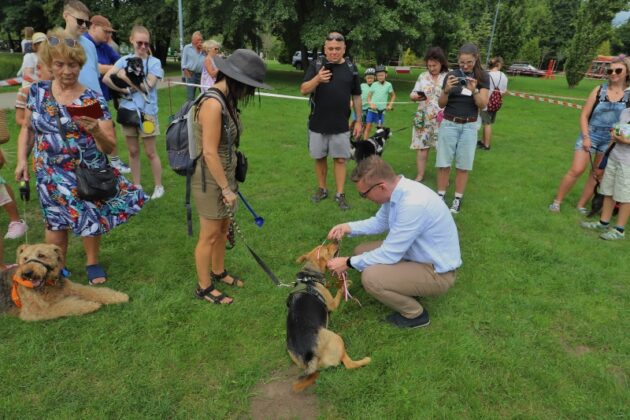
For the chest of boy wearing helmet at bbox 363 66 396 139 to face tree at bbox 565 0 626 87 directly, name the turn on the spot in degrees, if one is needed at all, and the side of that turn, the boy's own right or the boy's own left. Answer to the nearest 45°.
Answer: approximately 135° to the boy's own left

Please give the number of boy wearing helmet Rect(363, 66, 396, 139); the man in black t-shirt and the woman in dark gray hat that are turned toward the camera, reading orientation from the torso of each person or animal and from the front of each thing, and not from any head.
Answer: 2

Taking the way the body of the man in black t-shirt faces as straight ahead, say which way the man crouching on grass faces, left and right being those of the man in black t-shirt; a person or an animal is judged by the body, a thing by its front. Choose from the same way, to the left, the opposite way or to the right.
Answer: to the right

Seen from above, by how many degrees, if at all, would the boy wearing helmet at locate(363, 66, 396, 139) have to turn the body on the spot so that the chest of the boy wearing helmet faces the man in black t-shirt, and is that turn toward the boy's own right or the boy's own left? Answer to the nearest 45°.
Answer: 0° — they already face them

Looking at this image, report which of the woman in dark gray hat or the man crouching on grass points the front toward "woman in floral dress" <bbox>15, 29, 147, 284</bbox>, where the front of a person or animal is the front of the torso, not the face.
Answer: the man crouching on grass

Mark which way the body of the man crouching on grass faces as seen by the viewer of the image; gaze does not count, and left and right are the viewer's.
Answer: facing to the left of the viewer

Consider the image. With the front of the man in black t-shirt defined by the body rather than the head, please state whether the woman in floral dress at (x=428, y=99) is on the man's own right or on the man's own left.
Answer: on the man's own left

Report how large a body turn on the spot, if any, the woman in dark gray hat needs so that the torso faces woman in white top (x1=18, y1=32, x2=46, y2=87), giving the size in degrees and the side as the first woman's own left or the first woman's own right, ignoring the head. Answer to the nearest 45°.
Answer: approximately 135° to the first woman's own left

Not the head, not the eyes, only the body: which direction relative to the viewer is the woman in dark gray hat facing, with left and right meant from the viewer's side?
facing to the right of the viewer

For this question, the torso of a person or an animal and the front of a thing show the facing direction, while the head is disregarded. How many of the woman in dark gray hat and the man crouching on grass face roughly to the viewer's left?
1

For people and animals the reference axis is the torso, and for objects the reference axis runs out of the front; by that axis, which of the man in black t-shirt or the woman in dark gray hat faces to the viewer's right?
the woman in dark gray hat

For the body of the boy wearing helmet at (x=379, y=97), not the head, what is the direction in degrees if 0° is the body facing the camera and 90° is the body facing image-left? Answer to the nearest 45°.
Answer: approximately 0°
